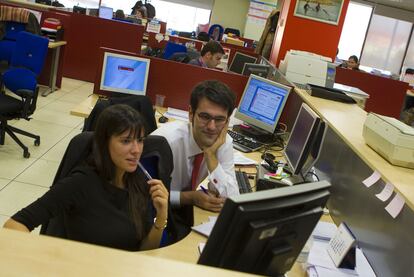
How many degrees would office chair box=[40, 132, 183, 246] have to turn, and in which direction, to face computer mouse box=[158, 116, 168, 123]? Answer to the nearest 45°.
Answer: approximately 180°

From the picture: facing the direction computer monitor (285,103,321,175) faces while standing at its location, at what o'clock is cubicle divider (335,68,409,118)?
The cubicle divider is roughly at 5 o'clock from the computer monitor.

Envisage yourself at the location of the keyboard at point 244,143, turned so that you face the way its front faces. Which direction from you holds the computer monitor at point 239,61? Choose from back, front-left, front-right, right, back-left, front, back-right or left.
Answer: back-right

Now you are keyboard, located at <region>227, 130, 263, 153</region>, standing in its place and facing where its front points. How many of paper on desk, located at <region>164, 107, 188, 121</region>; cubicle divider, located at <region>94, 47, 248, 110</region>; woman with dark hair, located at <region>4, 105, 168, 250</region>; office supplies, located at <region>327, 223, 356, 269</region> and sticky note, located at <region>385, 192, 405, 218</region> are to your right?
2
